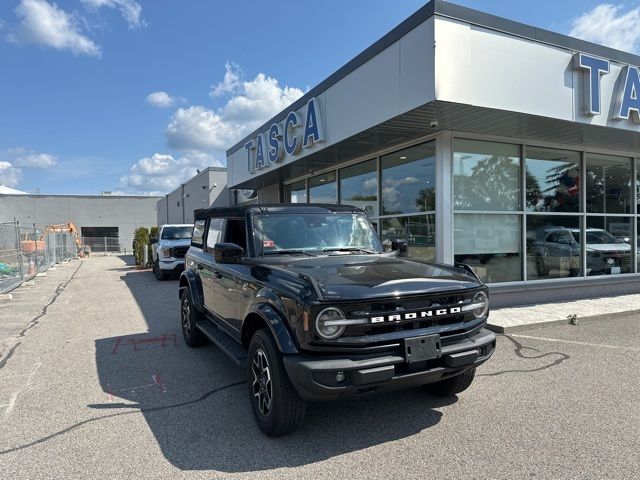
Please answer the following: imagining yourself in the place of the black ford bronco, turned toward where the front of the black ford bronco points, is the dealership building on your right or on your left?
on your left

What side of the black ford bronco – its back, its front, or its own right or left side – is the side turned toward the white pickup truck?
back

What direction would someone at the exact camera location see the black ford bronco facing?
facing the viewer and to the right of the viewer

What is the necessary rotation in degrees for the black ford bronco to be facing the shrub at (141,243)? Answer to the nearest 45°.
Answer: approximately 180°
